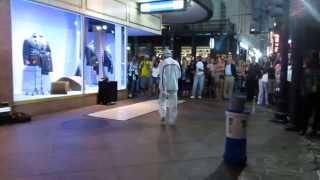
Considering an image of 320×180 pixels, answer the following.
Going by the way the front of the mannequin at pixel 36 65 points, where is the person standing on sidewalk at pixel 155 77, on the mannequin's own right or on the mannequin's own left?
on the mannequin's own left

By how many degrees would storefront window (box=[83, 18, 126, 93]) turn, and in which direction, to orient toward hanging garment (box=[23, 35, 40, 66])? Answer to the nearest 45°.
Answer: approximately 90° to its right

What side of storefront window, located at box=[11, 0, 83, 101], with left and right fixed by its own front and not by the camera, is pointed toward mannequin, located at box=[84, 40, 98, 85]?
left

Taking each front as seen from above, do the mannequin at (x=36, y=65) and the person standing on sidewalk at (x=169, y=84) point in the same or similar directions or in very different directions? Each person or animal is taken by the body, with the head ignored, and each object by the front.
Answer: very different directions

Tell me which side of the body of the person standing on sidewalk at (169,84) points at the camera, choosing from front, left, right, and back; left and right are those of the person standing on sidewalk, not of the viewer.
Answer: back

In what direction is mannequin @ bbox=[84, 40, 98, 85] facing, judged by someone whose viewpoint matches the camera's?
facing the viewer and to the right of the viewer

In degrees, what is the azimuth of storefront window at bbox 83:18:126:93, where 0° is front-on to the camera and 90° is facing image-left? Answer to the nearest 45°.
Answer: approximately 315°
